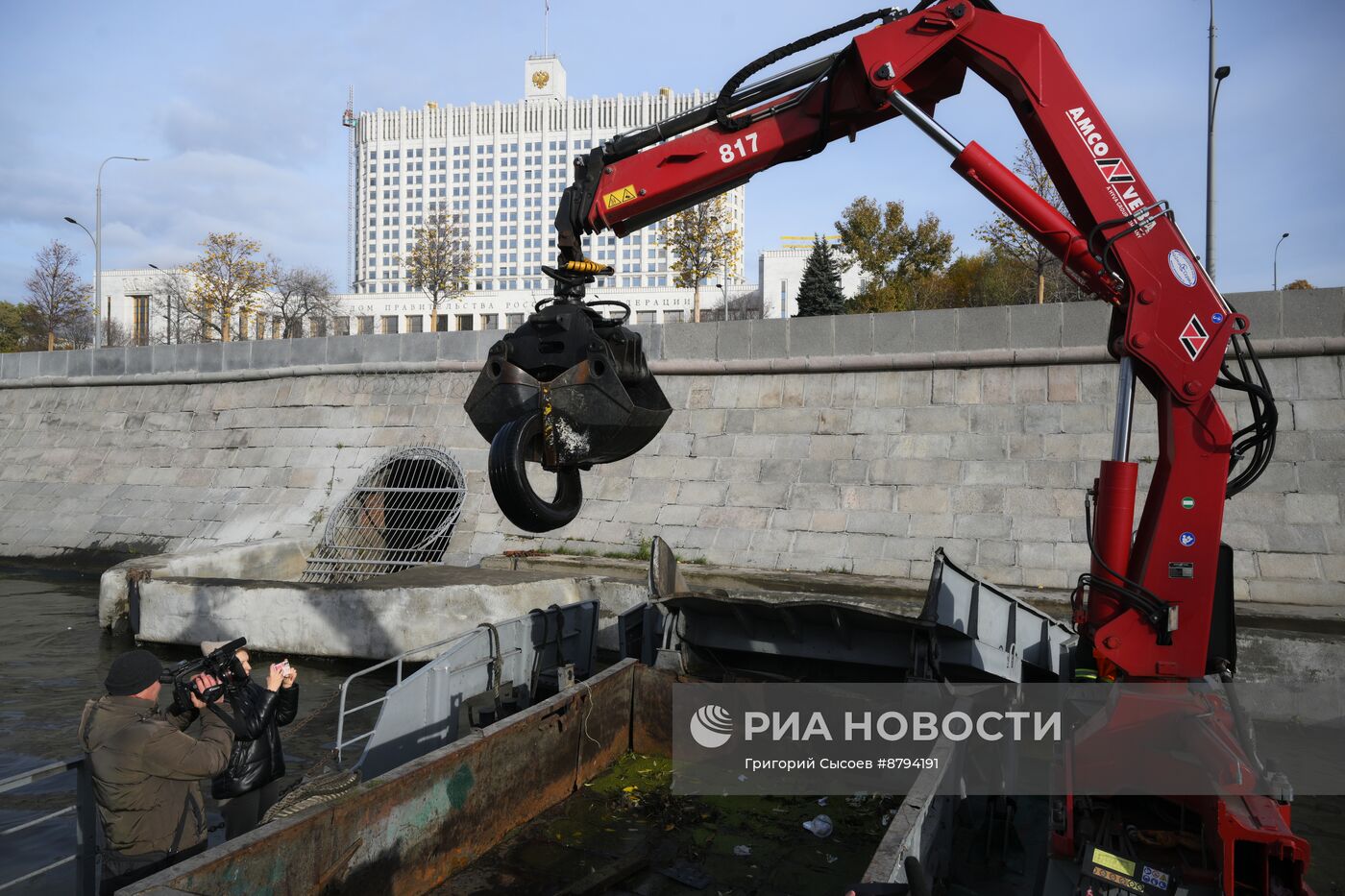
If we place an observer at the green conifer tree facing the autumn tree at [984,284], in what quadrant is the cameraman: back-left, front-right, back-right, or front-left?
back-right

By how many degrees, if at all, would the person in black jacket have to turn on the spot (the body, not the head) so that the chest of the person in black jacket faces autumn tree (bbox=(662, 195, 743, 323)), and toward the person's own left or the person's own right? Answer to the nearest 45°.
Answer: approximately 45° to the person's own left

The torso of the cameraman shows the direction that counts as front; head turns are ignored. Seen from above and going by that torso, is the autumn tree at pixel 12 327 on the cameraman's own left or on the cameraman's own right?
on the cameraman's own left

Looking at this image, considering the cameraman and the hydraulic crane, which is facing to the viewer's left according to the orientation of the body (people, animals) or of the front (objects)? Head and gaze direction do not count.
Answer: the hydraulic crane

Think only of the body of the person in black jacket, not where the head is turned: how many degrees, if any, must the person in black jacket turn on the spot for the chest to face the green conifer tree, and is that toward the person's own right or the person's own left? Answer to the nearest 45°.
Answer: approximately 45° to the person's own left

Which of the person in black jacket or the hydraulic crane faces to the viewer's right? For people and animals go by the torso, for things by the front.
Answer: the person in black jacket

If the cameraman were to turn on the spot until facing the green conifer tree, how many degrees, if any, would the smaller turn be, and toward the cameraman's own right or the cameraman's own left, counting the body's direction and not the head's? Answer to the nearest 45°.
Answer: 0° — they already face it

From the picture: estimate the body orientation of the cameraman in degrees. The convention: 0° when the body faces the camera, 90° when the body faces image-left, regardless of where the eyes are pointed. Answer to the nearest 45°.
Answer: approximately 225°

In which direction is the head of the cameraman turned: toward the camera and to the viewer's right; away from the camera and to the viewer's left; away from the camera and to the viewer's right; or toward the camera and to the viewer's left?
away from the camera and to the viewer's right

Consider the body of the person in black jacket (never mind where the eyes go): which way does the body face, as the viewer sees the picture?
to the viewer's right

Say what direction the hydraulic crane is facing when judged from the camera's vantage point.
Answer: facing to the left of the viewer
